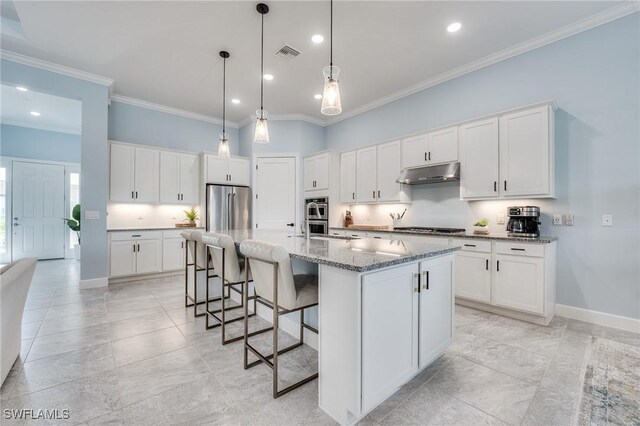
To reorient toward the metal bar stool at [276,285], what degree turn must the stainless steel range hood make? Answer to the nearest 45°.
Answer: approximately 45° to its left

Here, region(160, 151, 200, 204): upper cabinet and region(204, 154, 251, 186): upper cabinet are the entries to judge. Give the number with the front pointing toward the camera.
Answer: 2

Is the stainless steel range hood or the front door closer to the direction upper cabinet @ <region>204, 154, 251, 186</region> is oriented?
the stainless steel range hood

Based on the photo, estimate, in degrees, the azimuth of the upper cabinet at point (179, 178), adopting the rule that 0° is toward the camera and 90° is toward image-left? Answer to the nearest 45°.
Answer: approximately 0°

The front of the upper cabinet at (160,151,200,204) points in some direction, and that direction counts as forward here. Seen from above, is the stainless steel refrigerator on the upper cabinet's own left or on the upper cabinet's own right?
on the upper cabinet's own left

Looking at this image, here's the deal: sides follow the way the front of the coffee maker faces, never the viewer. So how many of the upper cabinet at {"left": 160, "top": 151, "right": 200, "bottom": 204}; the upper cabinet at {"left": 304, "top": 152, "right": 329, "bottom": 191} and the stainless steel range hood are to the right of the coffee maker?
3

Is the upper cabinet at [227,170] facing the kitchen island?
yes

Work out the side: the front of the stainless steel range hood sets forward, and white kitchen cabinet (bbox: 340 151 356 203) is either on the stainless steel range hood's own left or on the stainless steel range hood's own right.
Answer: on the stainless steel range hood's own right

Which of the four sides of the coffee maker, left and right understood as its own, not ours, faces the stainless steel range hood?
right

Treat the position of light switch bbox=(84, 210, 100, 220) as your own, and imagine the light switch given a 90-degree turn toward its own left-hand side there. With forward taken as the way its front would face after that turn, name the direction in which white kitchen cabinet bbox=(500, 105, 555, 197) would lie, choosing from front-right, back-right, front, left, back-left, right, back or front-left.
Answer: front-right
